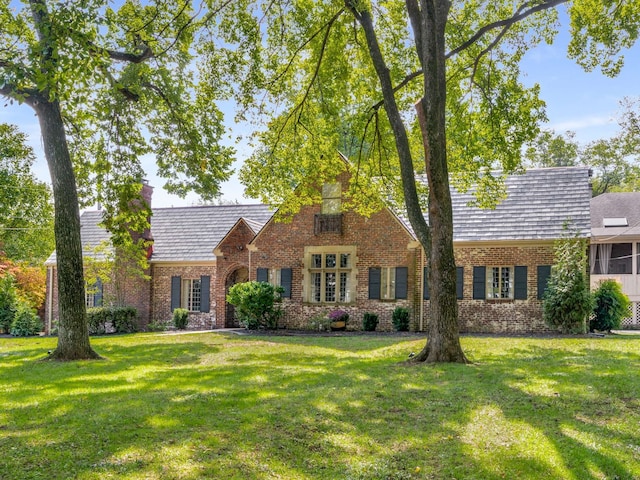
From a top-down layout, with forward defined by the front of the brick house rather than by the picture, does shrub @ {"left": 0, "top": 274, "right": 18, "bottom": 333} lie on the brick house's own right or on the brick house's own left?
on the brick house's own right

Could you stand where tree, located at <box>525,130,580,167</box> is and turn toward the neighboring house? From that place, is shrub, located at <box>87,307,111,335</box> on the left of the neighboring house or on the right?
right

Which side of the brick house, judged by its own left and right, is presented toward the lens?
front

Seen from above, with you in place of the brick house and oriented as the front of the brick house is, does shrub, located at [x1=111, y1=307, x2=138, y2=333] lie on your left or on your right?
on your right
